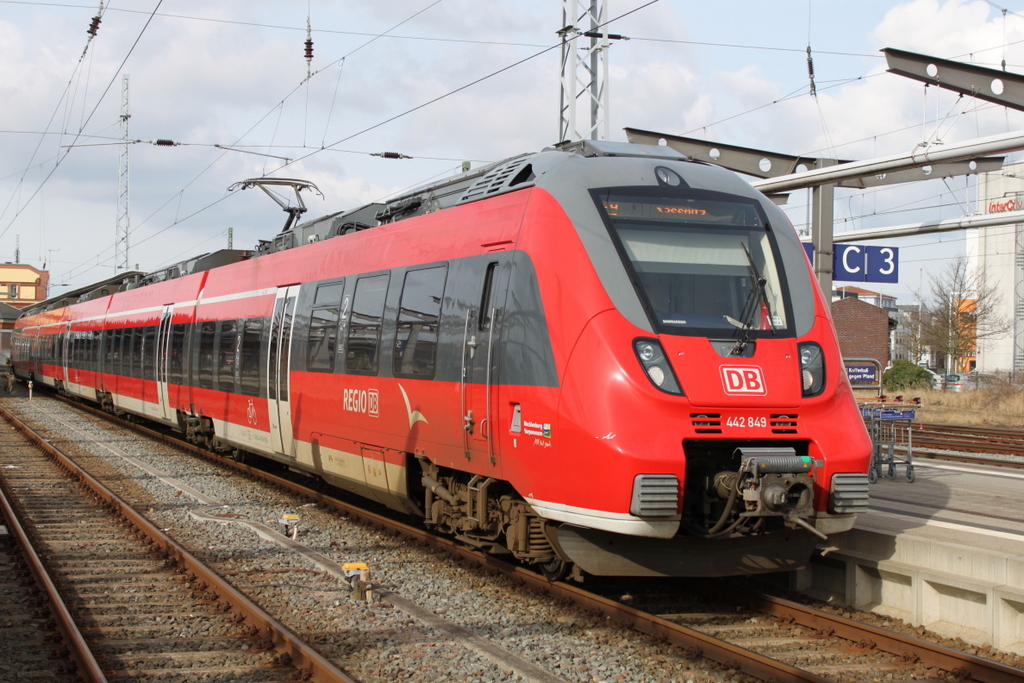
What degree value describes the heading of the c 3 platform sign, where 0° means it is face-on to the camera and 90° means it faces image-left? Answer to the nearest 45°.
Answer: approximately 0°

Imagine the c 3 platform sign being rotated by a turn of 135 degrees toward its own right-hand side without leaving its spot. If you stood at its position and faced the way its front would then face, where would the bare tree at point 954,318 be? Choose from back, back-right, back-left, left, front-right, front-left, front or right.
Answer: front-right

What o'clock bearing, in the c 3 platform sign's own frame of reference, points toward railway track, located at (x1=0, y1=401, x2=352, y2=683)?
The railway track is roughly at 1 o'clock from the c 3 platform sign.

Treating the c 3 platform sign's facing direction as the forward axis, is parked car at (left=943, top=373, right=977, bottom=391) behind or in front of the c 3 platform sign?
behind

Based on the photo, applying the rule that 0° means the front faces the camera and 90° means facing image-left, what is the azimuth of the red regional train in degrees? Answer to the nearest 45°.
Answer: approximately 315°

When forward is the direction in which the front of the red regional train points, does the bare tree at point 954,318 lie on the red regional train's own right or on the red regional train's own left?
on the red regional train's own left

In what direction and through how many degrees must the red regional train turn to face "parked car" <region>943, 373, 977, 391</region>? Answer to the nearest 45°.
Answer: approximately 90° to its left
